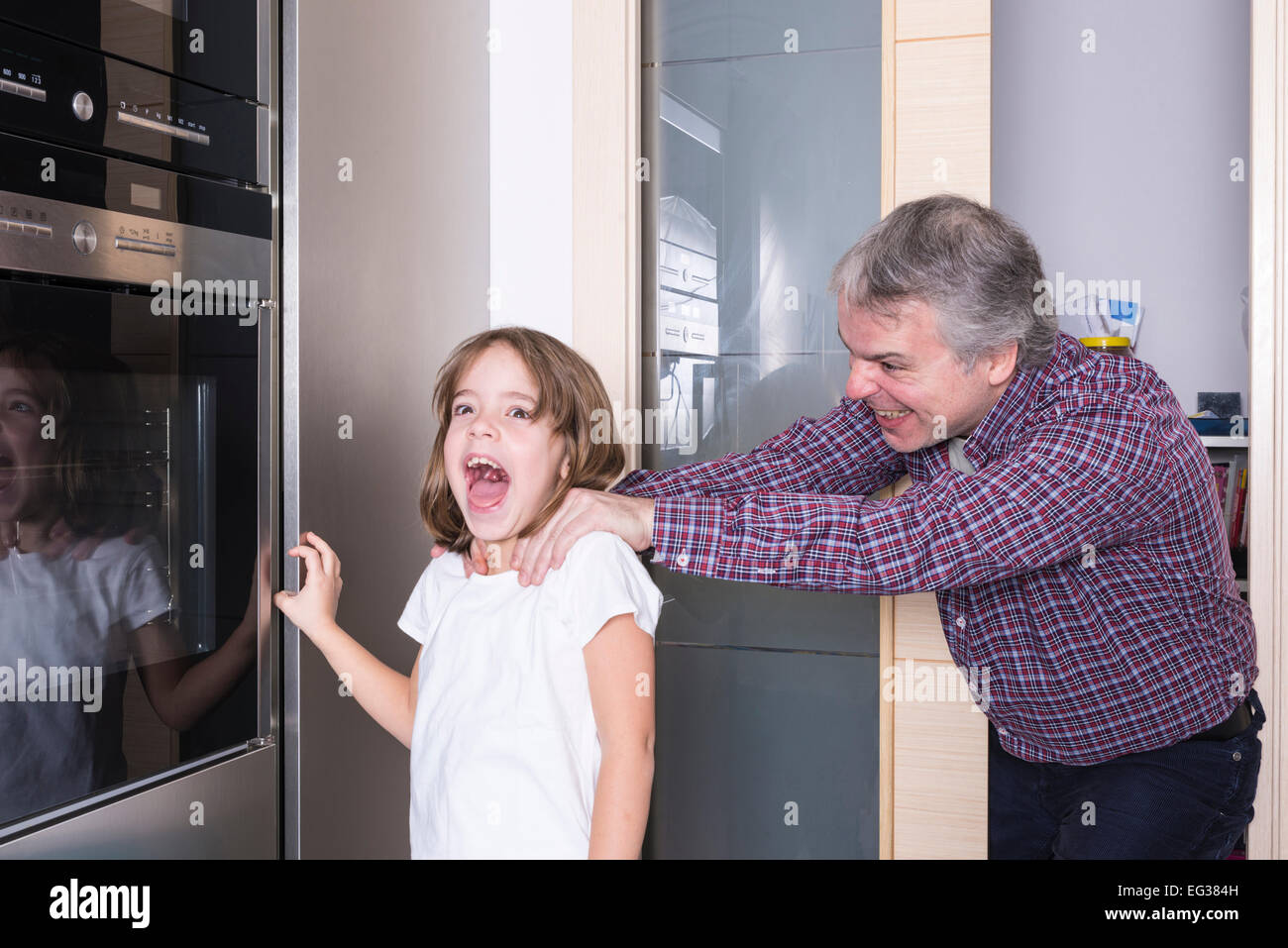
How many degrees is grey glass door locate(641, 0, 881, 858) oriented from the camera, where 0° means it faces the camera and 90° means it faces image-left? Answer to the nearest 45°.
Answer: approximately 0°

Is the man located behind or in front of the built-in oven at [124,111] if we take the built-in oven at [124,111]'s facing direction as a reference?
in front

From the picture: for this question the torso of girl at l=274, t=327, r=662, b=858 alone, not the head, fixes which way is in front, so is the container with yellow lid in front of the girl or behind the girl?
behind

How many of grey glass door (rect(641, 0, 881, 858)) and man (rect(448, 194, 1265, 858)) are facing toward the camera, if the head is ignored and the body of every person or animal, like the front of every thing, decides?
1

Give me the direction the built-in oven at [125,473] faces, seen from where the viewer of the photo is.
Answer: facing the viewer and to the right of the viewer

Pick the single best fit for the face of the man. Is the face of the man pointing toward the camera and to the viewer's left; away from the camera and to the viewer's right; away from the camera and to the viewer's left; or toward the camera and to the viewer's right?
toward the camera and to the viewer's left

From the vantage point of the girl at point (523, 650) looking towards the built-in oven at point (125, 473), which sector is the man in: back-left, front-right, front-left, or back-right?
back-right

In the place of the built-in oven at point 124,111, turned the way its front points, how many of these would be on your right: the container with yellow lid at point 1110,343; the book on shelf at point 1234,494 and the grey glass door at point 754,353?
0

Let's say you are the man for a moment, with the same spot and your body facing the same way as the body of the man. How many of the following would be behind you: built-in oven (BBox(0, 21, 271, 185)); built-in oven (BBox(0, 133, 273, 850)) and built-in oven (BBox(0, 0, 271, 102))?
0

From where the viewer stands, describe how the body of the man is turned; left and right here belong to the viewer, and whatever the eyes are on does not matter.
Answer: facing to the left of the viewer

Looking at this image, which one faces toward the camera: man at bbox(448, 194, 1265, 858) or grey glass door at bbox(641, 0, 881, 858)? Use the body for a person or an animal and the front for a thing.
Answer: the grey glass door

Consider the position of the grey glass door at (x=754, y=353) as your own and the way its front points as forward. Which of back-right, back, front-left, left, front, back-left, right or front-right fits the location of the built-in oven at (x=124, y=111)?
front-right
